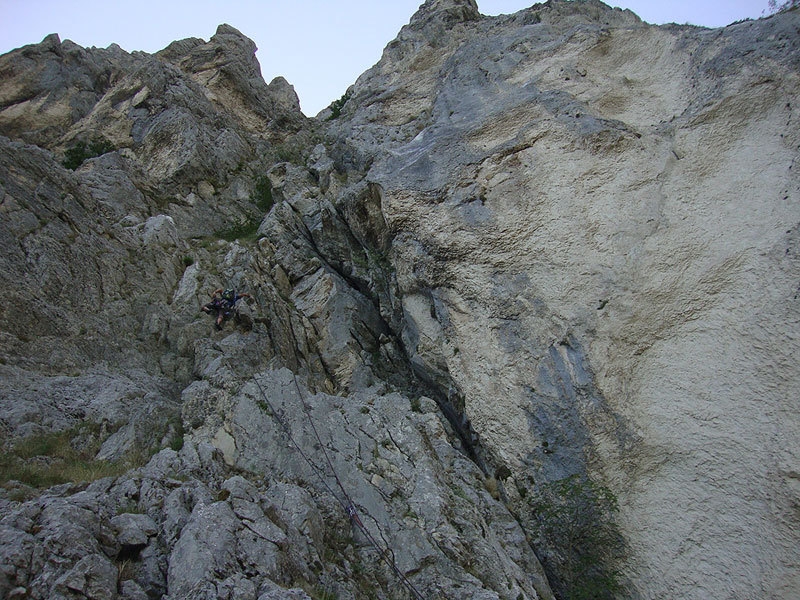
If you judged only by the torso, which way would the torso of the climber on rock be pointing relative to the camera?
away from the camera

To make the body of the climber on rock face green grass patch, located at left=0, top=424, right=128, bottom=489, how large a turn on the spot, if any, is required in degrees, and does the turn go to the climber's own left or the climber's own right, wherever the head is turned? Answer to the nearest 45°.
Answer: approximately 135° to the climber's own left
